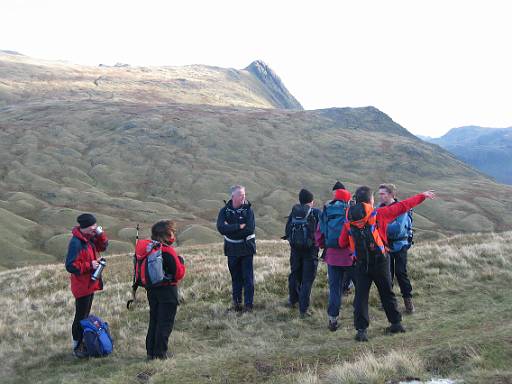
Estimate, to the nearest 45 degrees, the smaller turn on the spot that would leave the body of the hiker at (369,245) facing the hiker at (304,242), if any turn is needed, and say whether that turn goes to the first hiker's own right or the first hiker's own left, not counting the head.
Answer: approximately 90° to the first hiker's own left

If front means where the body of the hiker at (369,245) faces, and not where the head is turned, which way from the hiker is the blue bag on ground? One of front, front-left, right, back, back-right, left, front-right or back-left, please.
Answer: back-left

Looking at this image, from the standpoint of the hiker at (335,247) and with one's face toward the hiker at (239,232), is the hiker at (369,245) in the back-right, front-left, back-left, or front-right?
back-left

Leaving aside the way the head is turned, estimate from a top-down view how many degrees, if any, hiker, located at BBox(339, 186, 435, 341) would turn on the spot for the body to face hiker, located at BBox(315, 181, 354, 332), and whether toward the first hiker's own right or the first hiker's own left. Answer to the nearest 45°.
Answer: approximately 90° to the first hiker's own left

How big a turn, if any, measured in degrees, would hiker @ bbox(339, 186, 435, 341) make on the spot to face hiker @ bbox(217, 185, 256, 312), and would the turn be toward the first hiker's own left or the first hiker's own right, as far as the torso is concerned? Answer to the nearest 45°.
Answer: approximately 90° to the first hiker's own left

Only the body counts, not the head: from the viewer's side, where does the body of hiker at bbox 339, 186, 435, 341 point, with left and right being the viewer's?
facing away from the viewer and to the right of the viewer
